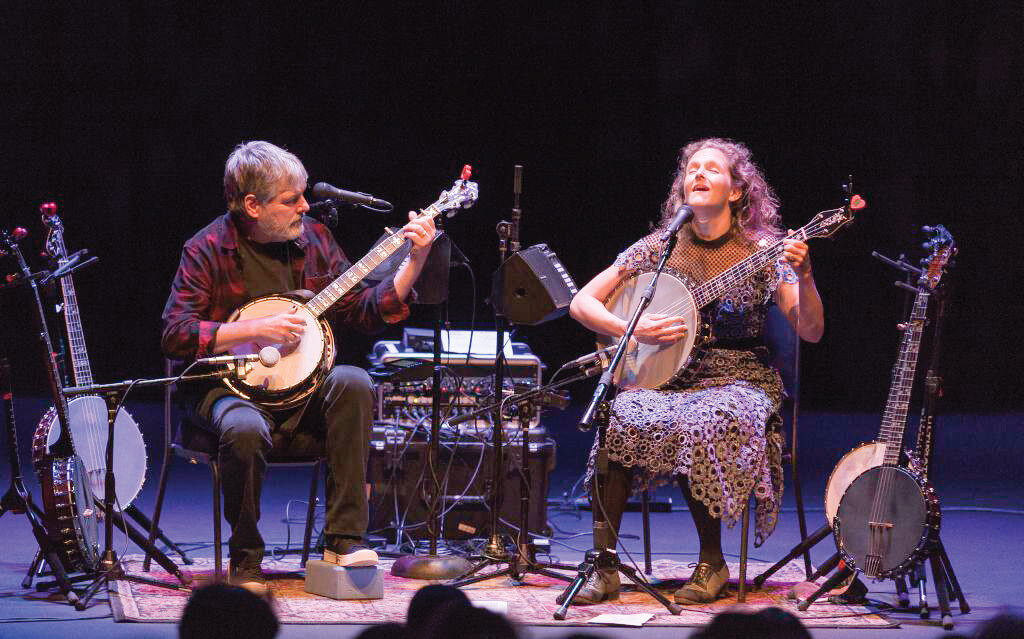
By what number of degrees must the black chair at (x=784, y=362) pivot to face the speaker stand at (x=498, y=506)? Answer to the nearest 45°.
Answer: approximately 45° to its right

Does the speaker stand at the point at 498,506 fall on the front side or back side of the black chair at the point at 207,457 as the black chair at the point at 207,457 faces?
on the front side

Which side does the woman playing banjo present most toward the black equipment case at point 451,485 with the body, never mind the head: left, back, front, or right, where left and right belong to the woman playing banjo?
right

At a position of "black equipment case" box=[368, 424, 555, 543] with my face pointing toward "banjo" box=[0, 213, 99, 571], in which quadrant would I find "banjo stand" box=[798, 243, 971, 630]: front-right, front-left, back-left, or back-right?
back-left

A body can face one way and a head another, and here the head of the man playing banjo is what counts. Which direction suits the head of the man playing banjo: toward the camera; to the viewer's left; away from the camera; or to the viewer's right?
to the viewer's right

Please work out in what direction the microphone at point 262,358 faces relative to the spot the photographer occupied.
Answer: facing to the right of the viewer

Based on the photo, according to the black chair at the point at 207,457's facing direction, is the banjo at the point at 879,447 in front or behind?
in front

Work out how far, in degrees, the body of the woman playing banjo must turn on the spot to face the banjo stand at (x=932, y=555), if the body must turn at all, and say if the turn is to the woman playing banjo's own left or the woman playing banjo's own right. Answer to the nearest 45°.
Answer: approximately 135° to the woman playing banjo's own left

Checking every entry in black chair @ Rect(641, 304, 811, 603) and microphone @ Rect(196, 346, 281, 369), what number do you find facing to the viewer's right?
1
